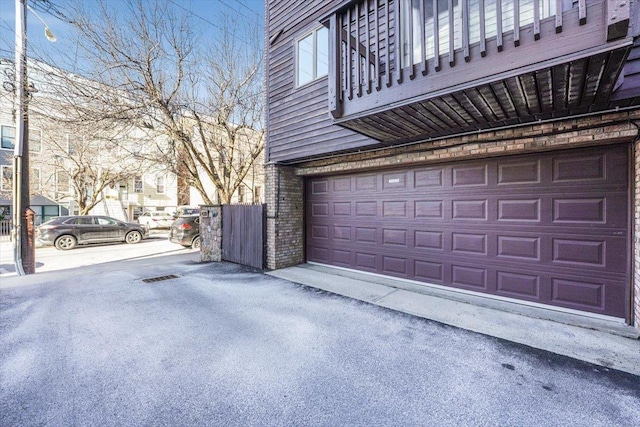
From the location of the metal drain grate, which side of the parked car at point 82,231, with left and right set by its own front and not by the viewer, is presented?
right

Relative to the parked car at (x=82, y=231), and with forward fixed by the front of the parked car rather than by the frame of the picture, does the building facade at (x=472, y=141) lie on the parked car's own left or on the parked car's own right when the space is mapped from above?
on the parked car's own right

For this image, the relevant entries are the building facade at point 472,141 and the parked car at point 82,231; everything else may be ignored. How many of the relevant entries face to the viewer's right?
1

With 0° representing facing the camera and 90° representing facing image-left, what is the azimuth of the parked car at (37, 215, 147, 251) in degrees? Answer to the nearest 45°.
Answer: approximately 270°

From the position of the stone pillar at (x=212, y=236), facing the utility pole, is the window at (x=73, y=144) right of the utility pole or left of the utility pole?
right

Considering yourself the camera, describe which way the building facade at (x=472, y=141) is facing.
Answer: facing the viewer and to the left of the viewer

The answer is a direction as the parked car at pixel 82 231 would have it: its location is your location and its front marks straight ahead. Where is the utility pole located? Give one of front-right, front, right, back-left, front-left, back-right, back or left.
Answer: right

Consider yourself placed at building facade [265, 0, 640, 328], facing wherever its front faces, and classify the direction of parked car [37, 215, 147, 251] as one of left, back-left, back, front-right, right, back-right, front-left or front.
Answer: front-right

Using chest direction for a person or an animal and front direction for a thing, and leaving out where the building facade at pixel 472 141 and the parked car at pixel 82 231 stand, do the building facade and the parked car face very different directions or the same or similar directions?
very different directions

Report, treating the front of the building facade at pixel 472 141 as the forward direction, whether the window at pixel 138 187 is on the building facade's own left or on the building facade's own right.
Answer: on the building facade's own right

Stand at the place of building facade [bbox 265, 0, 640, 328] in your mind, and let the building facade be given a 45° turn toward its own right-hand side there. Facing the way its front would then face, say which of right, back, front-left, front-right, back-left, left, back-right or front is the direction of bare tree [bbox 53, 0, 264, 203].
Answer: front

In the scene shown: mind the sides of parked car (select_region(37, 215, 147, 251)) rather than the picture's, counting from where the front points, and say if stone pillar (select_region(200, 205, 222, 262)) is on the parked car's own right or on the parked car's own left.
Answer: on the parked car's own right

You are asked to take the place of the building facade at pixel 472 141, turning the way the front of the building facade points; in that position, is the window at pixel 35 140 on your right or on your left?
on your right
